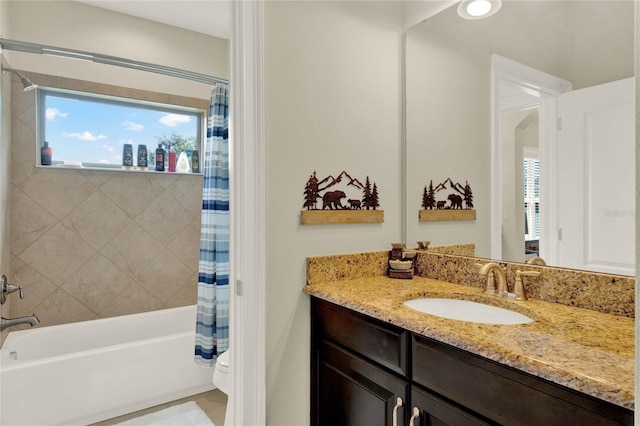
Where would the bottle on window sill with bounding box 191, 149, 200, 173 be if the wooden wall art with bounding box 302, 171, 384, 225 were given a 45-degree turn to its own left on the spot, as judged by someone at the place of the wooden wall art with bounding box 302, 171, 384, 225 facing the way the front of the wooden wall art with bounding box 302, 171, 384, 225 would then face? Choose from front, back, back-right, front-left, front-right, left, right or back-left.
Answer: back

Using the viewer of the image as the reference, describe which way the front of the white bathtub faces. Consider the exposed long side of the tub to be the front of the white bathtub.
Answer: facing the viewer and to the right of the viewer

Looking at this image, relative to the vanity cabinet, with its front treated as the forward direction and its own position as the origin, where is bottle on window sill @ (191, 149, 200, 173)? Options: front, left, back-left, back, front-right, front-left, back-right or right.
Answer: right

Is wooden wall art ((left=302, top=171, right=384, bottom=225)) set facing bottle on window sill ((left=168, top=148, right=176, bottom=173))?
no

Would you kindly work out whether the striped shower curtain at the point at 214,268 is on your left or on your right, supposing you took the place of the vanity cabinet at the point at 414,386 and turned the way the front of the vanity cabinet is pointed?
on your right

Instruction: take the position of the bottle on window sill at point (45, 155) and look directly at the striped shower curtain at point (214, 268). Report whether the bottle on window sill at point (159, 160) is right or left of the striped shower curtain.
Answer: left

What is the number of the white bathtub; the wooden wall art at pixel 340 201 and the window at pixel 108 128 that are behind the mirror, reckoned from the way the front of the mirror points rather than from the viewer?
0

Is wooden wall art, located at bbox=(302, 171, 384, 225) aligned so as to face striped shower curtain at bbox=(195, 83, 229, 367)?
no

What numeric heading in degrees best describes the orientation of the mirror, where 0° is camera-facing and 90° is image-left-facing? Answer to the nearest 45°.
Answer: approximately 45°

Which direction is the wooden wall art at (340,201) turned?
toward the camera

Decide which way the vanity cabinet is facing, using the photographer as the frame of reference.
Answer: facing the viewer and to the left of the viewer

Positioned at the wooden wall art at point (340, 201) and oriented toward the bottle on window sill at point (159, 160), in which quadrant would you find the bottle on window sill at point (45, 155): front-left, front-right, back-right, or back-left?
front-left

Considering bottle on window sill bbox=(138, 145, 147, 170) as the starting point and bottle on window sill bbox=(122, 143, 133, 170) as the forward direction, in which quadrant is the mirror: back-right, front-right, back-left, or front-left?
back-left

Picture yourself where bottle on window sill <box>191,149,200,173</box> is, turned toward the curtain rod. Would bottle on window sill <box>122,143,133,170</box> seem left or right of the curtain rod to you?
right

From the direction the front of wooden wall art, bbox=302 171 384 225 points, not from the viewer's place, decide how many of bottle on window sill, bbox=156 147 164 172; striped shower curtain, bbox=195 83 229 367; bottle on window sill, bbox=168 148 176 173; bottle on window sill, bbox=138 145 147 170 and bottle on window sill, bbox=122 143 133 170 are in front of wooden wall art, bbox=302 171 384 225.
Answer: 0

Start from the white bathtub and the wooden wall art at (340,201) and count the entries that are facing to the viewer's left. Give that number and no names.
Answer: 0
